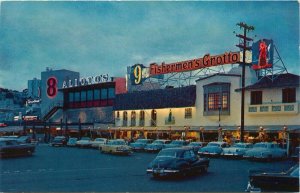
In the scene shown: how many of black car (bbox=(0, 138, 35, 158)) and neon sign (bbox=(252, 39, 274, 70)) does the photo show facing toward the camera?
1

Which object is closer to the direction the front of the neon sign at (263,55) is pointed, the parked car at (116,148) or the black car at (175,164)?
the black car

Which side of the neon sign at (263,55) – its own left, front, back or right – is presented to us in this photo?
front

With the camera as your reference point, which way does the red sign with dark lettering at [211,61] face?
facing the viewer and to the left of the viewer

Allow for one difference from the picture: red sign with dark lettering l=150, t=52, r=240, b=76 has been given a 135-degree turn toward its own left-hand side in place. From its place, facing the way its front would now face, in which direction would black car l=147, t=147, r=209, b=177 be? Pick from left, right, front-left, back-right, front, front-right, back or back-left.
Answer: right

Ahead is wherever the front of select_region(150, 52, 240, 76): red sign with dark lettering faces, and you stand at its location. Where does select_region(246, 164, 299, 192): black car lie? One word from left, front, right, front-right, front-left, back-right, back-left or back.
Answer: front-left

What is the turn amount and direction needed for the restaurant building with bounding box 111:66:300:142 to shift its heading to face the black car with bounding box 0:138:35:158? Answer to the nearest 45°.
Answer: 0° — it already faces it

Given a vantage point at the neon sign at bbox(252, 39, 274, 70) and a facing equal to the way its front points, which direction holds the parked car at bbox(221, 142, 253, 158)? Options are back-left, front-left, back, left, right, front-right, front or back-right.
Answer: front
